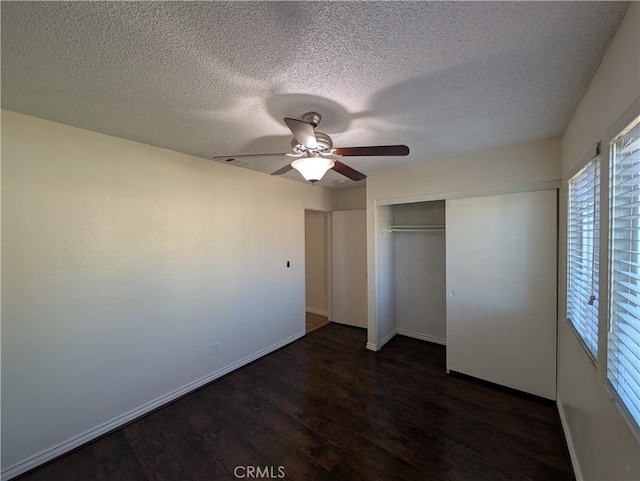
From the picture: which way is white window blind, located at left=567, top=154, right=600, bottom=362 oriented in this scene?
to the viewer's left

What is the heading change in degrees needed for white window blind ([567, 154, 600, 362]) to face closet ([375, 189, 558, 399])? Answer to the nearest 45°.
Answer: approximately 45° to its right

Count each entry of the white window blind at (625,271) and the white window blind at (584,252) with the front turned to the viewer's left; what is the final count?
2

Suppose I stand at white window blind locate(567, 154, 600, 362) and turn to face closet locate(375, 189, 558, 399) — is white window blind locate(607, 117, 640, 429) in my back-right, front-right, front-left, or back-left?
back-left

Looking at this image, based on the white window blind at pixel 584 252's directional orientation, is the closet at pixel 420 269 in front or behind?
in front

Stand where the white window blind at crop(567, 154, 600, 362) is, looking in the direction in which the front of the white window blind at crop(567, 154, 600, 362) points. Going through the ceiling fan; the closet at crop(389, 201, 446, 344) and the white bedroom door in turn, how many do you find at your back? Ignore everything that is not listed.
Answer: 0

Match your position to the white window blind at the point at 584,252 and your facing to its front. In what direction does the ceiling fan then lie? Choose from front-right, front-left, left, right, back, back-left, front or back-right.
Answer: front-left

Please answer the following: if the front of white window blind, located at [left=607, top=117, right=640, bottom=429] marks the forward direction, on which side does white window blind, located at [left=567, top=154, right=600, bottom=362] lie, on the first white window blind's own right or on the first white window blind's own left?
on the first white window blind's own right

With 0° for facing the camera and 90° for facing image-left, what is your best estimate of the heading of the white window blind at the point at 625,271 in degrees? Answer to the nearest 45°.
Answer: approximately 90°

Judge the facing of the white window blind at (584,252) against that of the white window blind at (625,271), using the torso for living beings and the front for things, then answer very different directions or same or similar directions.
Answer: same or similar directions

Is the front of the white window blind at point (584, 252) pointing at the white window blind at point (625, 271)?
no

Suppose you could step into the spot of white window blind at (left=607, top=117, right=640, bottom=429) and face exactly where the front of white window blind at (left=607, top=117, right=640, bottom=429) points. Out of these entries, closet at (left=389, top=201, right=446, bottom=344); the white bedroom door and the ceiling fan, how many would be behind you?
0

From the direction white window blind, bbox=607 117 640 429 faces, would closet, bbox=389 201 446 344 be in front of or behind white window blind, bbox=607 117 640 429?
in front
